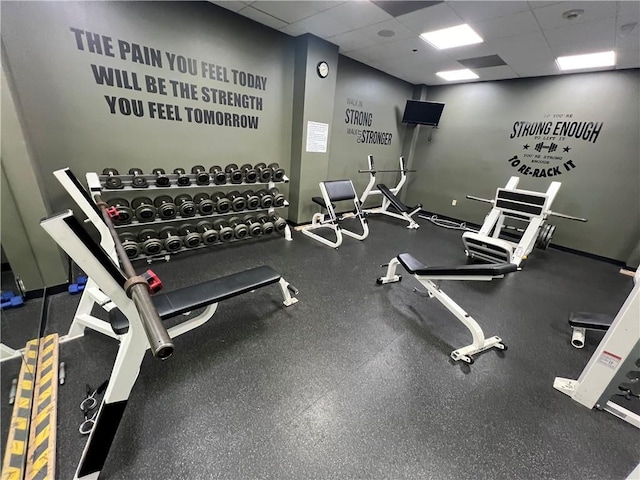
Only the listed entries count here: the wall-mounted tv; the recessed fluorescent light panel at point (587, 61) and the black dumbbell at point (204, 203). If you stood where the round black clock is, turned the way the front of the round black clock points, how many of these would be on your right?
1

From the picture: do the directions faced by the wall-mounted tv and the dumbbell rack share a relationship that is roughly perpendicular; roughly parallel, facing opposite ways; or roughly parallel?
roughly perpendicular

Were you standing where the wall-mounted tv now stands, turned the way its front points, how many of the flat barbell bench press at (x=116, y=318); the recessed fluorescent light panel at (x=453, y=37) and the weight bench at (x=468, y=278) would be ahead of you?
3

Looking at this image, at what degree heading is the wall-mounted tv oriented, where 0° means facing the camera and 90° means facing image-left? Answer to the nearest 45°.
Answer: approximately 0°

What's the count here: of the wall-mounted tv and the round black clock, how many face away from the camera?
0

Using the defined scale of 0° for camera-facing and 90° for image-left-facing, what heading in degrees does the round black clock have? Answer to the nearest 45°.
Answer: approximately 315°

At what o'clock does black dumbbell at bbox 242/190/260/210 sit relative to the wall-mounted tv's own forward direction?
The black dumbbell is roughly at 1 o'clock from the wall-mounted tv.

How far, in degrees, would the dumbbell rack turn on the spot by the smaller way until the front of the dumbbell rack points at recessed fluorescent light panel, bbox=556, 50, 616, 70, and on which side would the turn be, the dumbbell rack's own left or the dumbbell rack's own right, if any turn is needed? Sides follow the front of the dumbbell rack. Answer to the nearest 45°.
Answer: approximately 45° to the dumbbell rack's own left

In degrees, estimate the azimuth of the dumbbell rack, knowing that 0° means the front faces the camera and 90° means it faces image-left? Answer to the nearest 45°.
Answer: approximately 315°

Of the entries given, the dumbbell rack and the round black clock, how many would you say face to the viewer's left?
0

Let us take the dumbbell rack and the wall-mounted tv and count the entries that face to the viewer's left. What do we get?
0

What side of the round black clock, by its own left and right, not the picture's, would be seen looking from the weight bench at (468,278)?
front

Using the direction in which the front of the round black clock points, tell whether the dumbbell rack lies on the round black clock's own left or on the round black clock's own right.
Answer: on the round black clock's own right

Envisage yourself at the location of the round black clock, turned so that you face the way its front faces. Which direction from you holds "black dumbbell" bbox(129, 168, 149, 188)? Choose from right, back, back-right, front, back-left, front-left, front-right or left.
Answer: right
